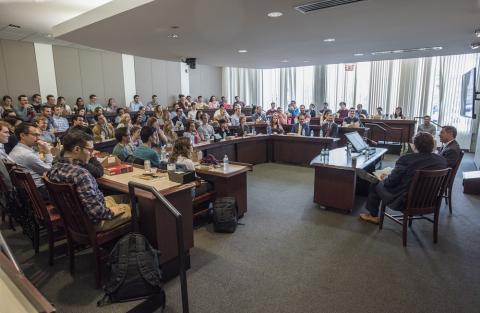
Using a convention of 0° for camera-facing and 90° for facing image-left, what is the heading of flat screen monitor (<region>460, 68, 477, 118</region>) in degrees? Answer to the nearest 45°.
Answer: approximately 90°

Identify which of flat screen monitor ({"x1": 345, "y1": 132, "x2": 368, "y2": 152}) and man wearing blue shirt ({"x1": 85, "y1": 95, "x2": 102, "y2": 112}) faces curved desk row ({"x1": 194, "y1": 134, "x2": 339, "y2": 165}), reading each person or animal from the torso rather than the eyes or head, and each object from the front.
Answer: the man wearing blue shirt

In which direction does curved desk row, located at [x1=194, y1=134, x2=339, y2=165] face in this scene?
toward the camera

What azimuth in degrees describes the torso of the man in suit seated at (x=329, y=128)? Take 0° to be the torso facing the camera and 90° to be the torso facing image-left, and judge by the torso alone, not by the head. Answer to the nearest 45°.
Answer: approximately 0°

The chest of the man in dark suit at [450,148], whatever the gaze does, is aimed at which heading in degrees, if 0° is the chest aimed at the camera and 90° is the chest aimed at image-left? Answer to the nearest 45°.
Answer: approximately 90°

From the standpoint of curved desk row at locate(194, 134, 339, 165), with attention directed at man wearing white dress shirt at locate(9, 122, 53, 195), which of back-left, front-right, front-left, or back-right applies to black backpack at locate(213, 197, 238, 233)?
front-left

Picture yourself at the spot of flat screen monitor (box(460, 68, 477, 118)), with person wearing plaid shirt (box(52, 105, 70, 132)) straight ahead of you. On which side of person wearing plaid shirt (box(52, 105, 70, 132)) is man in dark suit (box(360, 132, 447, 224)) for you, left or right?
left

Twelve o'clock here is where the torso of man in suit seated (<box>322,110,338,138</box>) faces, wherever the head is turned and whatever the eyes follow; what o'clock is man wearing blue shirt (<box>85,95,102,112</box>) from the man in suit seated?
The man wearing blue shirt is roughly at 3 o'clock from the man in suit seated.

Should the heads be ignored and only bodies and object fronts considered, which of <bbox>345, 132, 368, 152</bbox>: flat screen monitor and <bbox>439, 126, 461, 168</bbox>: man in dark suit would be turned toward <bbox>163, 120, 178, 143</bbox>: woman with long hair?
the man in dark suit

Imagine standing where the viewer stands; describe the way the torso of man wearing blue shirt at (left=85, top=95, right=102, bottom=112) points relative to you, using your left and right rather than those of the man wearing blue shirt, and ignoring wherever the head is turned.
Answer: facing the viewer and to the right of the viewer

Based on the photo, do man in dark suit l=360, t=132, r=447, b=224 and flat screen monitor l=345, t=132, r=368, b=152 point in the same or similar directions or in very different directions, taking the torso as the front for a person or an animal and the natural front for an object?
very different directions

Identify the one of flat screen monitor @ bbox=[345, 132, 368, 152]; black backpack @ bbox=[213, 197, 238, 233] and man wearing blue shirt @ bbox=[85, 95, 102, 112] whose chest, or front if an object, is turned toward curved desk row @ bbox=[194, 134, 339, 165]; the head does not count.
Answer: the man wearing blue shirt

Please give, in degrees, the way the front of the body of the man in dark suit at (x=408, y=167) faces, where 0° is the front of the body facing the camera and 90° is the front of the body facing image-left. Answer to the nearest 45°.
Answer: approximately 135°

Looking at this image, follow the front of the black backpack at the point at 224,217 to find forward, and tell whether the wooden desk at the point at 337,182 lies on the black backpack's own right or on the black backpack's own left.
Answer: on the black backpack's own left

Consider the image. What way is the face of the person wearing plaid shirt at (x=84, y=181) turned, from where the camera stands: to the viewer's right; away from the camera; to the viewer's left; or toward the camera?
to the viewer's right

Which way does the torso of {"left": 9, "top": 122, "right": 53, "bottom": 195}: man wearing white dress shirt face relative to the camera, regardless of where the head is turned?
to the viewer's right

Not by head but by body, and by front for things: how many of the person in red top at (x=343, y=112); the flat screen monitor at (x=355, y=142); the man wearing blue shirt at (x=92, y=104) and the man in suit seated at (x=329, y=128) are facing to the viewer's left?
0

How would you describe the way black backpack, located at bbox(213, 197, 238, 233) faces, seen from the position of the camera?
facing the viewer

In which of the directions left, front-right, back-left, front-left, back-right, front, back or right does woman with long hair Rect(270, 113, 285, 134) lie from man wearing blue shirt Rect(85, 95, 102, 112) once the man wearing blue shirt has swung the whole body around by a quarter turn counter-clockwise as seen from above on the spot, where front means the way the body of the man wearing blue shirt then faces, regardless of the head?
right
